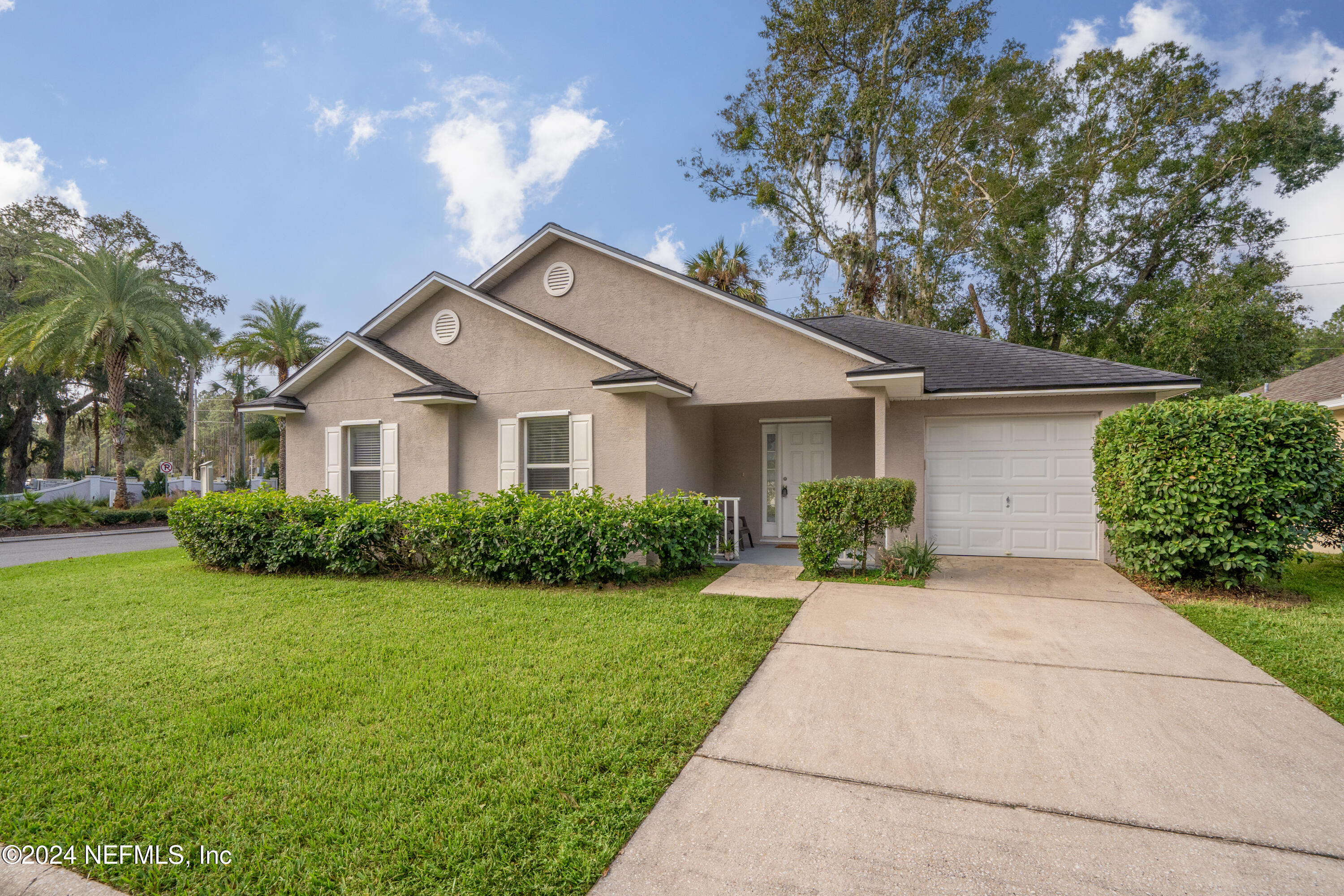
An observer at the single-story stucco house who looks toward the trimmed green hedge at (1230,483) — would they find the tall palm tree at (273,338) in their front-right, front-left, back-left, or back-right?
back-left

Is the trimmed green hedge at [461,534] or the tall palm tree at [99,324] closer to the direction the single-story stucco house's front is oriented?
the trimmed green hedge

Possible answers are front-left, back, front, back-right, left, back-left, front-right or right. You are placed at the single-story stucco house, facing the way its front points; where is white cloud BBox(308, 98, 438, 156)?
back-right

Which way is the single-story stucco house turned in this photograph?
toward the camera

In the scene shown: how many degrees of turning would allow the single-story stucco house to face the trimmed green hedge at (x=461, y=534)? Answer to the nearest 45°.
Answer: approximately 45° to its right

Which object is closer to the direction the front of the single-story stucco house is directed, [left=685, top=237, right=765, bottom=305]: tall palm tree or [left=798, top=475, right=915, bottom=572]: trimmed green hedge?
the trimmed green hedge

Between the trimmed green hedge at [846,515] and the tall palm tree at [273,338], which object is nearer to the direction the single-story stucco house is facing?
the trimmed green hedge

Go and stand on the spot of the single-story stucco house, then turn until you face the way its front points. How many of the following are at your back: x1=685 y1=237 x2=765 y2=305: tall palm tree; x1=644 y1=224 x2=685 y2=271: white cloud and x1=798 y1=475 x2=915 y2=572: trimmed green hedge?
2

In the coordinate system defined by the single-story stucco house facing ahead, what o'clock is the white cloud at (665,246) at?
The white cloud is roughly at 6 o'clock from the single-story stucco house.

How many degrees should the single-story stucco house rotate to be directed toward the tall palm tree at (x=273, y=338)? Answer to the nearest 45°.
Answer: approximately 135° to its right
